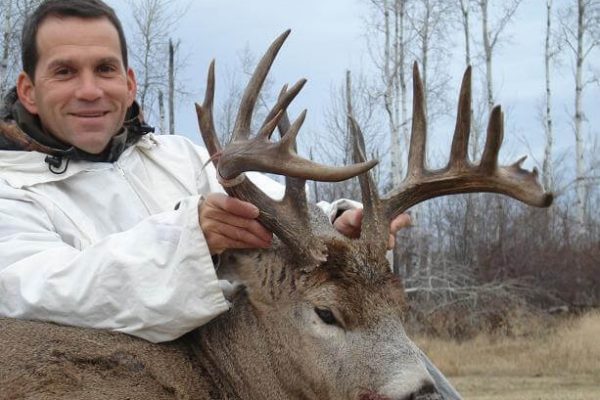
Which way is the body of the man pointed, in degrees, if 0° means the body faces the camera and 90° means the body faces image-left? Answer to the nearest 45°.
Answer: approximately 315°

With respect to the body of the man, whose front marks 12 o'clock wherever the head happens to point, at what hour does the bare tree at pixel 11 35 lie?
The bare tree is roughly at 7 o'clock from the man.
